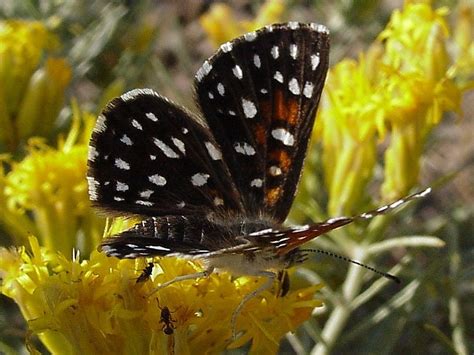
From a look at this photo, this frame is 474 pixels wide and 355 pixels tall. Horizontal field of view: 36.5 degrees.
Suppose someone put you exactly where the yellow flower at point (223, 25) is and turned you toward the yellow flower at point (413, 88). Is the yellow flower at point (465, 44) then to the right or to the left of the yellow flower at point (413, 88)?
left

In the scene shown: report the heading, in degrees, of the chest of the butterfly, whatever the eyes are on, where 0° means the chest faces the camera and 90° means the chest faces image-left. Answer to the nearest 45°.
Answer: approximately 270°

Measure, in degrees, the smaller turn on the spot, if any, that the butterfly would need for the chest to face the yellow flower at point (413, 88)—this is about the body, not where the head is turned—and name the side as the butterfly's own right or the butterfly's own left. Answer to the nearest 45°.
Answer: approximately 45° to the butterfly's own left

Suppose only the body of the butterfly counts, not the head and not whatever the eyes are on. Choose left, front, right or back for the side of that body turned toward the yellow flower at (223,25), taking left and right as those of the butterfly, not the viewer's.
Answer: left

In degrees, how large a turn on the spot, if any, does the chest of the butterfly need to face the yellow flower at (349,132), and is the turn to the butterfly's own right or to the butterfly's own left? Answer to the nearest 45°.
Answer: approximately 45° to the butterfly's own left

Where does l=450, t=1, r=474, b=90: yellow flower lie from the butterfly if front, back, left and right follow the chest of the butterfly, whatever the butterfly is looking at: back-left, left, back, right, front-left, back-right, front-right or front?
front-left
